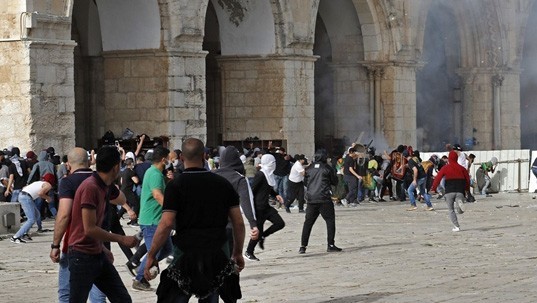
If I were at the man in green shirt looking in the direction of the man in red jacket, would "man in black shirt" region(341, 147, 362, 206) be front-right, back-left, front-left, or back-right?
front-left

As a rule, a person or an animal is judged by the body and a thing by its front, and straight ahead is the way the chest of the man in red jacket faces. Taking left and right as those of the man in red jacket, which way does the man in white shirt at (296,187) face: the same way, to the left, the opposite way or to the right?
to the right

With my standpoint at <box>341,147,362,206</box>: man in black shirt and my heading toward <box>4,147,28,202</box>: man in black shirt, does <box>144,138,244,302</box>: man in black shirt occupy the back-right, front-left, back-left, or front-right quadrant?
front-left

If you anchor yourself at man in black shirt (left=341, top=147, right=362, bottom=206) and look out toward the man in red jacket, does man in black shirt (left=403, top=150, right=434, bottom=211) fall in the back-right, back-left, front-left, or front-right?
front-left

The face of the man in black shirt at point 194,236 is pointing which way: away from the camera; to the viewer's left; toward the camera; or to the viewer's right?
away from the camera

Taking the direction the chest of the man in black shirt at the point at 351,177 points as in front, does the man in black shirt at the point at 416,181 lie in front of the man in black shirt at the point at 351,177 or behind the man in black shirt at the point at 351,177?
in front
